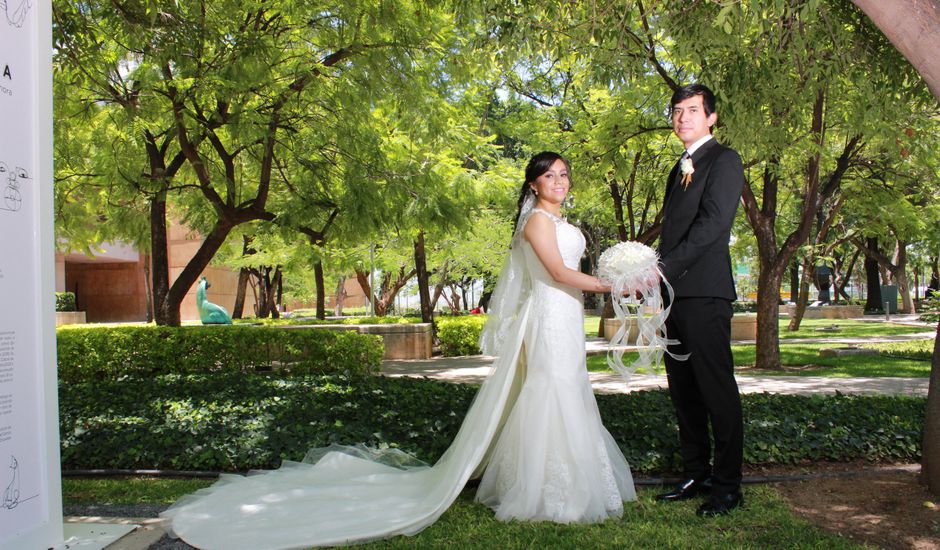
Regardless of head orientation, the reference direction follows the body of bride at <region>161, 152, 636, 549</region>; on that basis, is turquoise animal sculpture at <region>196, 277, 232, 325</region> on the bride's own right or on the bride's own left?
on the bride's own left

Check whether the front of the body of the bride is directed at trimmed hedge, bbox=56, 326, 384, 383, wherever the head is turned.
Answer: no

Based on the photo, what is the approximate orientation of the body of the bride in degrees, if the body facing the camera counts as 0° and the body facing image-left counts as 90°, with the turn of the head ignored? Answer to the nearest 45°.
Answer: approximately 270°

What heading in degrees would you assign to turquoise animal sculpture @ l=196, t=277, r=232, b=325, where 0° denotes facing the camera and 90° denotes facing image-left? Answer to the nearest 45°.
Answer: approximately 90°

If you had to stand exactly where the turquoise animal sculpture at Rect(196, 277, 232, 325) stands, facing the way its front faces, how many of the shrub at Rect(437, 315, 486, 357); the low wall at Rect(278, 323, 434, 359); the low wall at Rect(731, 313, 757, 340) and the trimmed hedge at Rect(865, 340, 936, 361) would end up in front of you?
0

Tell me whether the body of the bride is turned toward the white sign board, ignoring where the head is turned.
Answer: no

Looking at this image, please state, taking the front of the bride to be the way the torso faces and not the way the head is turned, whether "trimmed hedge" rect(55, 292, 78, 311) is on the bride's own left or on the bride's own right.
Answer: on the bride's own left

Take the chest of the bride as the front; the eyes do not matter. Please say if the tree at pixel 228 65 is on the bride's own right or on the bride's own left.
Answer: on the bride's own left

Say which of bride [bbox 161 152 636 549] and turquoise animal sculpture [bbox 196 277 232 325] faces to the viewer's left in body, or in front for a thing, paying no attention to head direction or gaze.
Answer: the turquoise animal sculpture

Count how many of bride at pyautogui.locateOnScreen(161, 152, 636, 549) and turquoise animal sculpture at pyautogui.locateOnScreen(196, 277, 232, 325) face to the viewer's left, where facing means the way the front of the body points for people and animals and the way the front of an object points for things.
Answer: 1

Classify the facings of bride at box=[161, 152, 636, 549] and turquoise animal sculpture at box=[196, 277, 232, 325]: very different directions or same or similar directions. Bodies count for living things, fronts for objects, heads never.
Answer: very different directions

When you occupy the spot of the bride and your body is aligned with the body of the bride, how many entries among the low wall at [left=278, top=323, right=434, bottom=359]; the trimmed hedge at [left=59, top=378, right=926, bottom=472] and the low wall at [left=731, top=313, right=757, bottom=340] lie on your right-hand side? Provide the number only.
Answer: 0

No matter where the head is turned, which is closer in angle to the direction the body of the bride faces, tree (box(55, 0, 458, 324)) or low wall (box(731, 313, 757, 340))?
the low wall
